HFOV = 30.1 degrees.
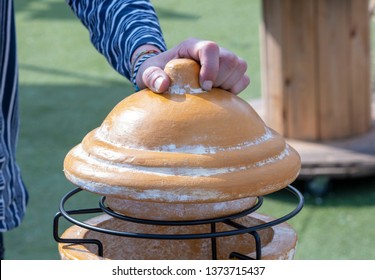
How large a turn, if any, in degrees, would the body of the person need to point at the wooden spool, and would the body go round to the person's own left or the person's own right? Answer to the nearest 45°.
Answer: approximately 90° to the person's own left

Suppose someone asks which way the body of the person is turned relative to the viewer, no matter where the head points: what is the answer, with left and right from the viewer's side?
facing the viewer and to the right of the viewer
